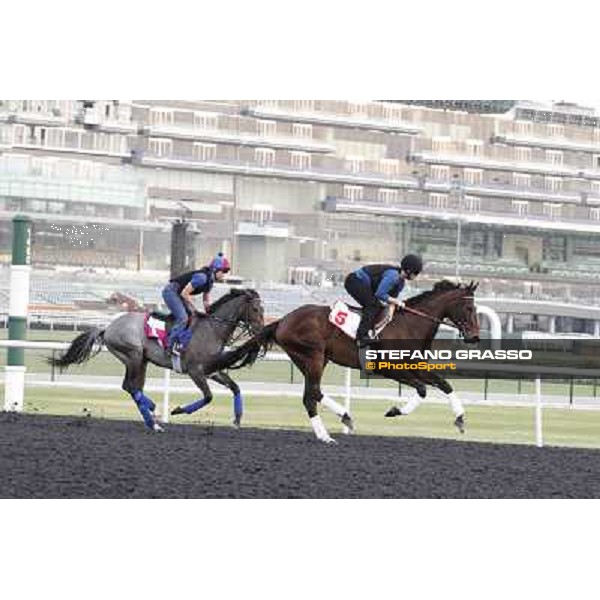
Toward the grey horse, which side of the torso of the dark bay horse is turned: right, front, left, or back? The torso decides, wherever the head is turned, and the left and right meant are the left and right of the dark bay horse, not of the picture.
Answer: back

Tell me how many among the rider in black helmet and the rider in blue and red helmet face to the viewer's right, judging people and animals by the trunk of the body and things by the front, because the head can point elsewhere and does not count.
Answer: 2

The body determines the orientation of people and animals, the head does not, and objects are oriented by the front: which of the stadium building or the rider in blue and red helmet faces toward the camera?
the stadium building

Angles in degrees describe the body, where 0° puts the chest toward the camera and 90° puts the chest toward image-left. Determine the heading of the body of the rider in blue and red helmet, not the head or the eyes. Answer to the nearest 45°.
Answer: approximately 270°

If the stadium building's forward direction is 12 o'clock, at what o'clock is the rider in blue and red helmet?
The rider in blue and red helmet is roughly at 12 o'clock from the stadium building.

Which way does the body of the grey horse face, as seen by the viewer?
to the viewer's right

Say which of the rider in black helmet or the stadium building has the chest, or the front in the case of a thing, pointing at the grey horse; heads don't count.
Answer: the stadium building

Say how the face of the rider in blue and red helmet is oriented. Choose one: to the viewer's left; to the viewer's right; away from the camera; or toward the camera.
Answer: to the viewer's right

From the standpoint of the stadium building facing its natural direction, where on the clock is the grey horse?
The grey horse is roughly at 12 o'clock from the stadium building.

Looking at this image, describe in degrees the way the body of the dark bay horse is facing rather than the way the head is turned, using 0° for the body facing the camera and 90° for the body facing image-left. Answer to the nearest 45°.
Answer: approximately 270°

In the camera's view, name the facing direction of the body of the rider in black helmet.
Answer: to the viewer's right

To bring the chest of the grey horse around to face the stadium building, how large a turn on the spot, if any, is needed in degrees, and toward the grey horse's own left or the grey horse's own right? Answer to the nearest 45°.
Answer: approximately 90° to the grey horse's own left

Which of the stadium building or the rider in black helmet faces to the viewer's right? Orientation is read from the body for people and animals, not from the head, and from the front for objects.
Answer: the rider in black helmet

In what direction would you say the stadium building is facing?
toward the camera

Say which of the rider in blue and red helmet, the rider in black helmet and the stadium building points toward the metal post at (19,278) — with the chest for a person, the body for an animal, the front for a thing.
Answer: the stadium building
